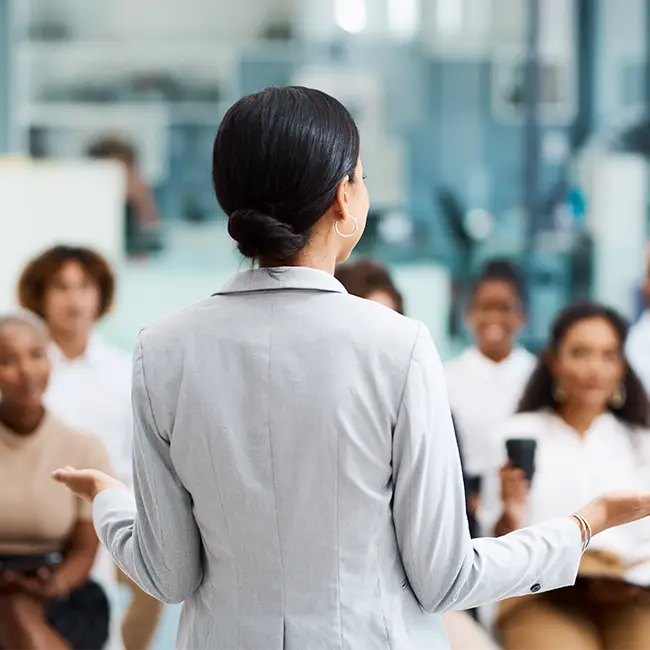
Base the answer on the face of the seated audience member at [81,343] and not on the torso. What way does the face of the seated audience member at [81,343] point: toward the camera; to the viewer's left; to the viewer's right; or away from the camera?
toward the camera

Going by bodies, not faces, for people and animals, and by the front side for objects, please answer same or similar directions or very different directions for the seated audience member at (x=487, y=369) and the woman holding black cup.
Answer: same or similar directions

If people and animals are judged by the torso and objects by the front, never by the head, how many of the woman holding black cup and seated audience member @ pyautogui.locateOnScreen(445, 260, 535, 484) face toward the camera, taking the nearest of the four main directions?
2

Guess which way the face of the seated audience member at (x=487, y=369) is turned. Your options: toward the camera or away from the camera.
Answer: toward the camera

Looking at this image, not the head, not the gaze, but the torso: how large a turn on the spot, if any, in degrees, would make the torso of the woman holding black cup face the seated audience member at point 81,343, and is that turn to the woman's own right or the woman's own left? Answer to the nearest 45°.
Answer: approximately 90° to the woman's own right

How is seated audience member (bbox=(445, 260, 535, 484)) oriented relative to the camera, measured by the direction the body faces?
toward the camera

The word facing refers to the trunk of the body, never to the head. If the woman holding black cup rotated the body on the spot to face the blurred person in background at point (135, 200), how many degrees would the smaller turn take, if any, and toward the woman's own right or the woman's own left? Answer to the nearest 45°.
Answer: approximately 135° to the woman's own right

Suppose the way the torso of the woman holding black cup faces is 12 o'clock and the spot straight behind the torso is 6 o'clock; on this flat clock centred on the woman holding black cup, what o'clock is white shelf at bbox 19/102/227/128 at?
The white shelf is roughly at 4 o'clock from the woman holding black cup.

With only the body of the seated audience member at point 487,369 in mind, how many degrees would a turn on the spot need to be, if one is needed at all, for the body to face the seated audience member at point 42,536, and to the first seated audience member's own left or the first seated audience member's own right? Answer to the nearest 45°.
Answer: approximately 45° to the first seated audience member's own right

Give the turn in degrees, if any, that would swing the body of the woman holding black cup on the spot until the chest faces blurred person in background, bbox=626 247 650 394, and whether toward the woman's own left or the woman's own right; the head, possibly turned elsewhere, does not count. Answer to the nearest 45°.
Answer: approximately 180°

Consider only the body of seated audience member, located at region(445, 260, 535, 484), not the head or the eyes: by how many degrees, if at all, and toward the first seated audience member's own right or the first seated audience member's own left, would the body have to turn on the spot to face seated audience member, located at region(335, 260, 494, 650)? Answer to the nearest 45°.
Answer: approximately 45° to the first seated audience member's own right

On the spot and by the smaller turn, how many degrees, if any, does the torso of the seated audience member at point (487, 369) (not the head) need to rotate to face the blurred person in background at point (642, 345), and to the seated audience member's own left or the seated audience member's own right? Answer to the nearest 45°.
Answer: approximately 135° to the seated audience member's own left

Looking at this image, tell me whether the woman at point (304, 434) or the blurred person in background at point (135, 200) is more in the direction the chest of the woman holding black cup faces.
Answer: the woman

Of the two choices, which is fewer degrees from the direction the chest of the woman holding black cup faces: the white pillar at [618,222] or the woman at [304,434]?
the woman

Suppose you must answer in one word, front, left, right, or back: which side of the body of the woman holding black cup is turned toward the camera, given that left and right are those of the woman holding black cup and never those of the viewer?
front

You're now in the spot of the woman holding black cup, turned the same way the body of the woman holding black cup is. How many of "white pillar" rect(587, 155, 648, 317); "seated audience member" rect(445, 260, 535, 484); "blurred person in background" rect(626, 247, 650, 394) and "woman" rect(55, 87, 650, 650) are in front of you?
1
